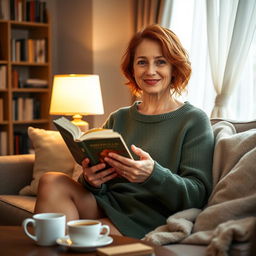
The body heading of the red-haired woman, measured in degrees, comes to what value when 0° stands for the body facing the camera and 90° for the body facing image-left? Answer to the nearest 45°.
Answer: approximately 45°

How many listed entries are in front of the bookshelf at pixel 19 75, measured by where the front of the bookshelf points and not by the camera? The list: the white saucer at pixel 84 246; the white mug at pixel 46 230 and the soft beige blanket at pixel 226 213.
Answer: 3

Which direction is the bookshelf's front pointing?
toward the camera

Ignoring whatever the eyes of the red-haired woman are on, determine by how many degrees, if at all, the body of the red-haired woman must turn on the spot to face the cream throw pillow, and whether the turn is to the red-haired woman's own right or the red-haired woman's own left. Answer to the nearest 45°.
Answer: approximately 90° to the red-haired woman's own right

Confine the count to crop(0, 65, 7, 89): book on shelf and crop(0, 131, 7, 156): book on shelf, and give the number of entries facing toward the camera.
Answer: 2

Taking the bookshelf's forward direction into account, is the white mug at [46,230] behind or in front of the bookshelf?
in front

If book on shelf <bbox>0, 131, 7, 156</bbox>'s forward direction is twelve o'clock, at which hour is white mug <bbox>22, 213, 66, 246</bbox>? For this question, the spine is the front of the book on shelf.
The white mug is roughly at 12 o'clock from the book on shelf.

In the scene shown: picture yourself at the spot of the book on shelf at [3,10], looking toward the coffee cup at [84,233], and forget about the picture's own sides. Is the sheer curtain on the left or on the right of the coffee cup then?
left

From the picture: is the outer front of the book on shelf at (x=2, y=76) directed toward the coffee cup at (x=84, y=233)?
yes

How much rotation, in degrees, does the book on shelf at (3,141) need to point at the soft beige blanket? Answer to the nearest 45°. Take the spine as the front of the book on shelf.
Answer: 0° — it already faces it

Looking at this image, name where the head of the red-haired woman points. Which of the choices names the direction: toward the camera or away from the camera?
toward the camera

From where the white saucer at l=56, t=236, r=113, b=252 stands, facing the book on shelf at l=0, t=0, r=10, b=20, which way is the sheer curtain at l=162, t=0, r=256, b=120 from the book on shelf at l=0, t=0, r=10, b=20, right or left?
right

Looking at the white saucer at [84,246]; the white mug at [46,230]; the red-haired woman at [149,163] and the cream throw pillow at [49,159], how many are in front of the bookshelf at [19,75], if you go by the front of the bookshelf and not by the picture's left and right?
4

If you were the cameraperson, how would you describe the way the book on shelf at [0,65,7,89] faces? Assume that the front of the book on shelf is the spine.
facing the viewer

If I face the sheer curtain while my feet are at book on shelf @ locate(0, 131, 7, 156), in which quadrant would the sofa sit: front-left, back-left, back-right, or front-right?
front-right

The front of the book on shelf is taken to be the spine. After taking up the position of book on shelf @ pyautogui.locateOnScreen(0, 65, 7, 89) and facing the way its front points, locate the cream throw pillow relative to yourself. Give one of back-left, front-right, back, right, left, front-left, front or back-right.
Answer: front
